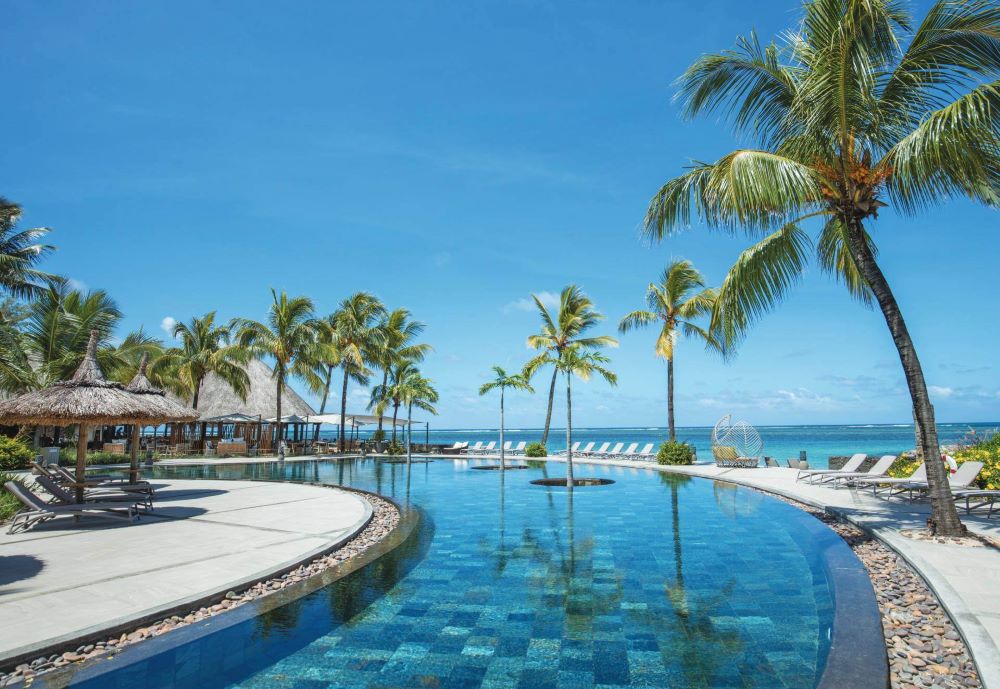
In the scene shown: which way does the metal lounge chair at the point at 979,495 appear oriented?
to the viewer's left

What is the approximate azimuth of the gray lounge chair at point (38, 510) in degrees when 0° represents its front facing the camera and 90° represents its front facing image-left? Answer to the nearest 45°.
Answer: approximately 270°

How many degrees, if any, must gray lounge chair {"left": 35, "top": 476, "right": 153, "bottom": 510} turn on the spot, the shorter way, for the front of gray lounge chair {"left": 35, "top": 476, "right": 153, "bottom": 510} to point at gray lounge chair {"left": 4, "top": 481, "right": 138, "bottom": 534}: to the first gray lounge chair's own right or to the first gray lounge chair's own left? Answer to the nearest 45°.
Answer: approximately 135° to the first gray lounge chair's own right

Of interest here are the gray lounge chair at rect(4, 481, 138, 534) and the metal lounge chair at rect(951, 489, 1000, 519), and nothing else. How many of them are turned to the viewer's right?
1

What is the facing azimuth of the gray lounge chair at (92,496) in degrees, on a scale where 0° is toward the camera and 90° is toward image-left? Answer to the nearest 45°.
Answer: approximately 270°

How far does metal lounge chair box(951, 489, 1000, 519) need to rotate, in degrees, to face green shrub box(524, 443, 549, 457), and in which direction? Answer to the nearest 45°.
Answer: approximately 45° to its right
